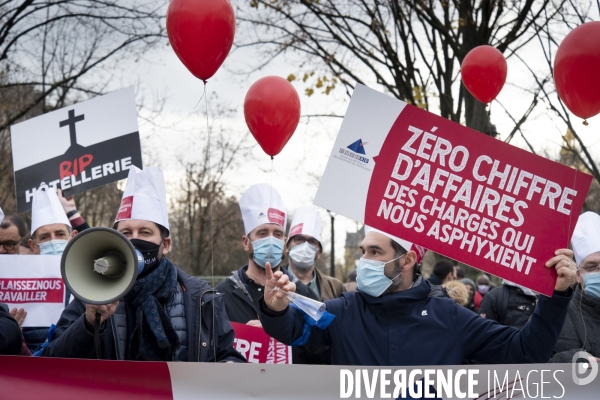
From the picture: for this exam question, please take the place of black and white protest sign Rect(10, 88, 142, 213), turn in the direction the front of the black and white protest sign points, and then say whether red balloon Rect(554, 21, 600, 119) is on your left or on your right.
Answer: on your left

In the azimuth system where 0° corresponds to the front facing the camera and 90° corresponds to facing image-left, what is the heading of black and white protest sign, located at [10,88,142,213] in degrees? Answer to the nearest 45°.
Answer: approximately 0°

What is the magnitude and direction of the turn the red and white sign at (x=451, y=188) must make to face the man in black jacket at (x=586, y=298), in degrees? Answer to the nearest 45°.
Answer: approximately 135° to its left

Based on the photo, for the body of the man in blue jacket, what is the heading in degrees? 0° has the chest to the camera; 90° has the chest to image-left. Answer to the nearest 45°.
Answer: approximately 45°

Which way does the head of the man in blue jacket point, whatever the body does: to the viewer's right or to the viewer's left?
to the viewer's left

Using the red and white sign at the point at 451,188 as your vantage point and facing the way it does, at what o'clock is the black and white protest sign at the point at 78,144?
The black and white protest sign is roughly at 4 o'clock from the red and white sign.

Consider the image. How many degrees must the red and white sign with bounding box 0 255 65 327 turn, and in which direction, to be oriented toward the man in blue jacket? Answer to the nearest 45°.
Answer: approximately 45° to its left
